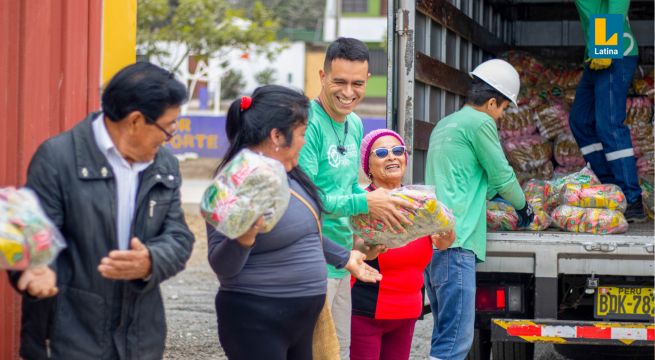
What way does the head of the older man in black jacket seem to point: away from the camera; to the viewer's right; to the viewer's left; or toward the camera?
to the viewer's right

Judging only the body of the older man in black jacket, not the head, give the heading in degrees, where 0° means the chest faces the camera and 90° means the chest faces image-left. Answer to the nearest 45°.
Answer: approximately 315°

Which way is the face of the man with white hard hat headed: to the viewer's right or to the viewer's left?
to the viewer's right

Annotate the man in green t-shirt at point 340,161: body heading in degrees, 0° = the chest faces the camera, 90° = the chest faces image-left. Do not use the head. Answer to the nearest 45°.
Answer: approximately 315°

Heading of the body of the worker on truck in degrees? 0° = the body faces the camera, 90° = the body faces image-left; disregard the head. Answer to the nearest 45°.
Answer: approximately 45°

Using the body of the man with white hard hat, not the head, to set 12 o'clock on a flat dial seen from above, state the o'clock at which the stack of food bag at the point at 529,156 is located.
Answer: The stack of food bag is roughly at 11 o'clock from the man with white hard hat.

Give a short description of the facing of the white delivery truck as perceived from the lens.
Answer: facing away from the viewer

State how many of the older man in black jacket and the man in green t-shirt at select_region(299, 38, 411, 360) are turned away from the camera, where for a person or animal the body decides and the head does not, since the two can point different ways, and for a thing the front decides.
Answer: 0

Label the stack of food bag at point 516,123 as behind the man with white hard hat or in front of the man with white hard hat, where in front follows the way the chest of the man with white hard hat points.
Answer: in front

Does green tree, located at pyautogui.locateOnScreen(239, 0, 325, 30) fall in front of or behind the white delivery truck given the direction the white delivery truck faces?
in front

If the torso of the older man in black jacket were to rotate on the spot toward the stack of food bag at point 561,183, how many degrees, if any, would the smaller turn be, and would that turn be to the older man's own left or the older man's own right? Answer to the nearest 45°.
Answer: approximately 90° to the older man's own left
